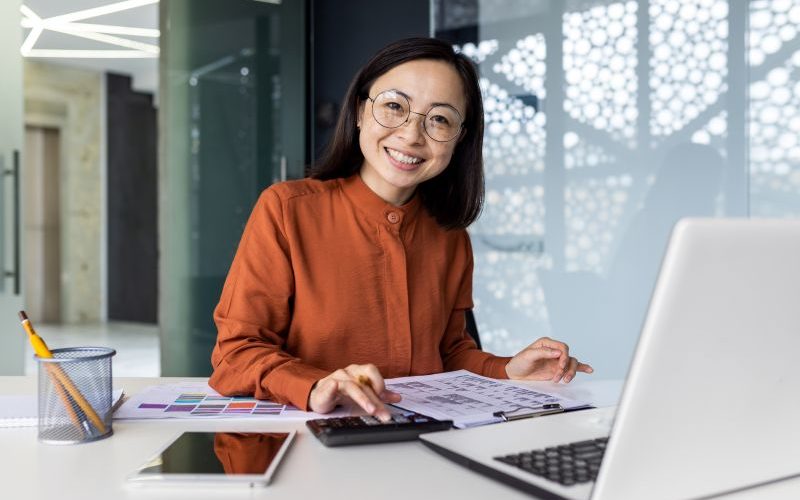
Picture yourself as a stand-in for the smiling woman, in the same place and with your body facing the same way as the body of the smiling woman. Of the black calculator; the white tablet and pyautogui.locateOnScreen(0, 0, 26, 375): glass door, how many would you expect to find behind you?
1

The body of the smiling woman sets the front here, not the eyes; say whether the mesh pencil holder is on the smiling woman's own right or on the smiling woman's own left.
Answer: on the smiling woman's own right

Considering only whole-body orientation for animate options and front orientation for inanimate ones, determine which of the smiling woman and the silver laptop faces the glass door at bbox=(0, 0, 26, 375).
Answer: the silver laptop

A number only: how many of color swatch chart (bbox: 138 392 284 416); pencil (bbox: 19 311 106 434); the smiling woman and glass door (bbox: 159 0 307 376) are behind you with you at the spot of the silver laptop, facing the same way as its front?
0

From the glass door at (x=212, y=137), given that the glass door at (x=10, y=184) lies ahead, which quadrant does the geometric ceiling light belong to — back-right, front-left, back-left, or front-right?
front-right

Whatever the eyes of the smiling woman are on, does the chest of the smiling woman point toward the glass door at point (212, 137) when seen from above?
no

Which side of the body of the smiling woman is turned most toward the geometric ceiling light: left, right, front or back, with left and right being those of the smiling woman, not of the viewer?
back

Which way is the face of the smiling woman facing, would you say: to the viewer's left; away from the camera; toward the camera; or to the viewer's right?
toward the camera

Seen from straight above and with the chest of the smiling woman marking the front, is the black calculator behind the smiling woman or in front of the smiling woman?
in front

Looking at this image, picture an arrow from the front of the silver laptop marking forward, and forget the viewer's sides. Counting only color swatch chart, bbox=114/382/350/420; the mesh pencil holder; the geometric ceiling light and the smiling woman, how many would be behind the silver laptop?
0
